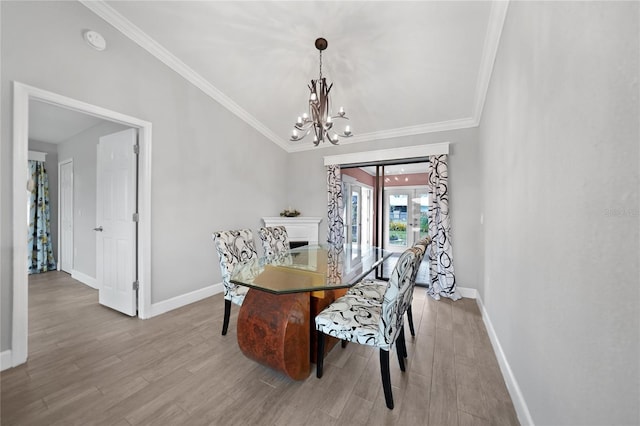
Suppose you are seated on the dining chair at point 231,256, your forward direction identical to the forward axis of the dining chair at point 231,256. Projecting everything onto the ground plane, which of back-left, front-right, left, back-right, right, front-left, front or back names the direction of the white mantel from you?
left

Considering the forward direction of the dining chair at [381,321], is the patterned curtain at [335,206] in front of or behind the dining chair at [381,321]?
in front

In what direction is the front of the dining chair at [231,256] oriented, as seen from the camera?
facing the viewer and to the right of the viewer

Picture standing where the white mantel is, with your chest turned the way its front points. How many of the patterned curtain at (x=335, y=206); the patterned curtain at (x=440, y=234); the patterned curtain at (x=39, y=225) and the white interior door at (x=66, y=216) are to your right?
2

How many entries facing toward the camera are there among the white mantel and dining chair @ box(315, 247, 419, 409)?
1

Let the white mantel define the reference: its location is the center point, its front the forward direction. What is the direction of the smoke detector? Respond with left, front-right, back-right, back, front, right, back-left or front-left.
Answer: front-right

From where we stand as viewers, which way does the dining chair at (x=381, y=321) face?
facing away from the viewer and to the left of the viewer

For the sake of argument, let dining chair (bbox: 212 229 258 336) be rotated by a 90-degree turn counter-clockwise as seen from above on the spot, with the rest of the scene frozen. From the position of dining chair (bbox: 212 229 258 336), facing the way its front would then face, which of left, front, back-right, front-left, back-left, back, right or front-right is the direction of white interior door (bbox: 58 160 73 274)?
left

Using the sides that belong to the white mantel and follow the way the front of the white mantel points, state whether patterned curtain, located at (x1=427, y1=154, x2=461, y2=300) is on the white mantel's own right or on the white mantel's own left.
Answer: on the white mantel's own left

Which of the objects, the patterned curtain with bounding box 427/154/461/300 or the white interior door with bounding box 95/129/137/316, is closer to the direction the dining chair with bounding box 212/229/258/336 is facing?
the patterned curtain

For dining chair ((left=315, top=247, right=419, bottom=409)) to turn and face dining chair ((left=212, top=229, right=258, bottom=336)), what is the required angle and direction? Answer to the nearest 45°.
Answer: approximately 45° to its left

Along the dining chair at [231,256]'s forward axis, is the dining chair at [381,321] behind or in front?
in front

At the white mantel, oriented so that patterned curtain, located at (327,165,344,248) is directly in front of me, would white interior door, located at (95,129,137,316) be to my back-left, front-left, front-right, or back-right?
back-right
